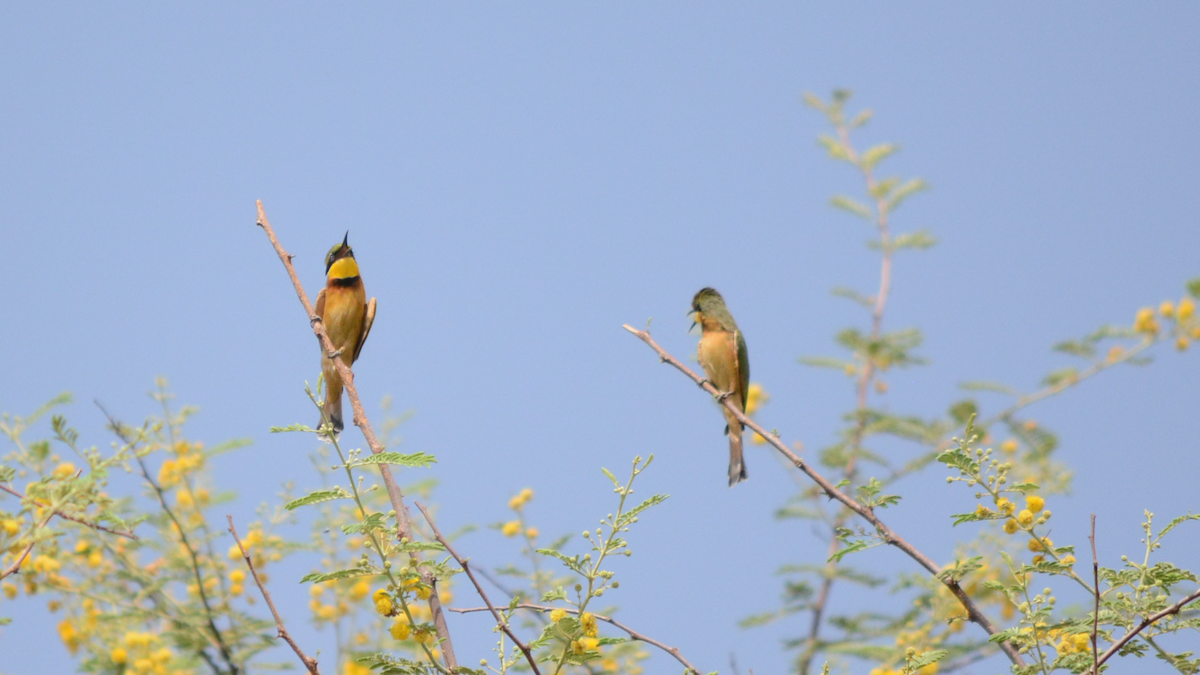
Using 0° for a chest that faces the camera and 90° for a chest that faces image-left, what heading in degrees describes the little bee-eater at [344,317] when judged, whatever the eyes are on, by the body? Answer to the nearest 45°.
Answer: approximately 0°
